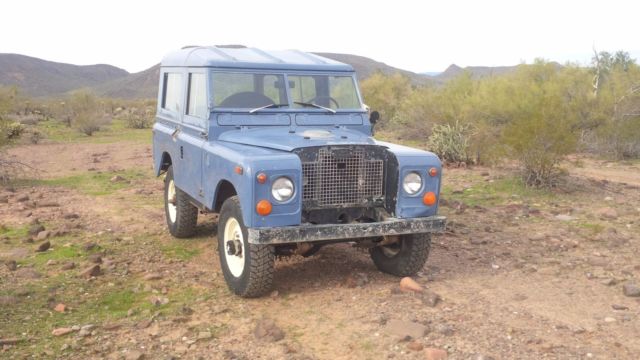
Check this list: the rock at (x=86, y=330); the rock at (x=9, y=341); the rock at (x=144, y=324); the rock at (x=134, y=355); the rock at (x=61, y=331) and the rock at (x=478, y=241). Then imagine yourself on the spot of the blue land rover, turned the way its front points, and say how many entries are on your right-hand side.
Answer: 5

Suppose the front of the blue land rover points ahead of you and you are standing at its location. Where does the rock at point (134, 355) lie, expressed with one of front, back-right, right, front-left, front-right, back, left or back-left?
right

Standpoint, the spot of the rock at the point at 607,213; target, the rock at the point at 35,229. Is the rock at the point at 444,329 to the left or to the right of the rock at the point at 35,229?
left

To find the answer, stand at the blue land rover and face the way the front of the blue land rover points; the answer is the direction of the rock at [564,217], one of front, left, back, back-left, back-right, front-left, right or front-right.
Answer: left

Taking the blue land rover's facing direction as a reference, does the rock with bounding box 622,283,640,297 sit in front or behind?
in front

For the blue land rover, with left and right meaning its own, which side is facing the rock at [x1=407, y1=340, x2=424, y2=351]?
front

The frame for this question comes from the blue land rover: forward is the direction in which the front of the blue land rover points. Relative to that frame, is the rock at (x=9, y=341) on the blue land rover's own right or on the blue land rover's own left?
on the blue land rover's own right

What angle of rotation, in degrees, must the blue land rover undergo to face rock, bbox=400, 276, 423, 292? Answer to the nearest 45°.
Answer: approximately 45° to its left

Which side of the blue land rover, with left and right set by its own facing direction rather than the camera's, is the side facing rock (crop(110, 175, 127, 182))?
back

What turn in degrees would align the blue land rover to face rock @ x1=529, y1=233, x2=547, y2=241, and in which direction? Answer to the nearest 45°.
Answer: approximately 90° to its left

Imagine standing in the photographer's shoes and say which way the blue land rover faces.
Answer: facing the viewer and to the right of the viewer

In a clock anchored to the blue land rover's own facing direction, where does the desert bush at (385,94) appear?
The desert bush is roughly at 8 o'clock from the blue land rover.

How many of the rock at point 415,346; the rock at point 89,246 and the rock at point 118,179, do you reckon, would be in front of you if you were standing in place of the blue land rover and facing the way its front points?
1

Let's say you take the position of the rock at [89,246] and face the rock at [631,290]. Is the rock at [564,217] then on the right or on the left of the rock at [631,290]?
left

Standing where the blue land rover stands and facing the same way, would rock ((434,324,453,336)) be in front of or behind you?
in front

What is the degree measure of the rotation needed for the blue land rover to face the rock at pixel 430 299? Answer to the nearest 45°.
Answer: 0° — it already faces it

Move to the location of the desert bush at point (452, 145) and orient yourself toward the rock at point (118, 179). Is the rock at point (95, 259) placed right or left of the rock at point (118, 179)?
left

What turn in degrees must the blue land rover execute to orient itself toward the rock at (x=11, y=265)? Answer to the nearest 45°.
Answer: approximately 135° to its right
